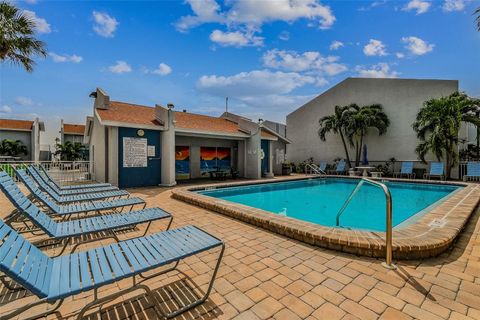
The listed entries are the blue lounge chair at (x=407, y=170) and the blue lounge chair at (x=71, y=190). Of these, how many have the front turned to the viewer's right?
1

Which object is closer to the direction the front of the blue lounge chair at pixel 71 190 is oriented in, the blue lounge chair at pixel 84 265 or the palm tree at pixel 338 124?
the palm tree

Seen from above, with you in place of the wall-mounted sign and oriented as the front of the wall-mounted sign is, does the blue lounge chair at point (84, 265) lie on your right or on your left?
on your right

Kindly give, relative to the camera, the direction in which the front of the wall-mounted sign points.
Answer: facing the viewer and to the right of the viewer

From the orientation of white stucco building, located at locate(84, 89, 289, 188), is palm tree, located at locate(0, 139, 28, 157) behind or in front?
behind

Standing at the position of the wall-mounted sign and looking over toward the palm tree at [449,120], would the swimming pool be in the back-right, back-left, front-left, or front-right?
front-right

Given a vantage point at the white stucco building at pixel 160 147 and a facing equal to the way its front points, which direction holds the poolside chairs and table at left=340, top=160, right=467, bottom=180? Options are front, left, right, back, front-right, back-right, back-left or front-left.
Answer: front-left

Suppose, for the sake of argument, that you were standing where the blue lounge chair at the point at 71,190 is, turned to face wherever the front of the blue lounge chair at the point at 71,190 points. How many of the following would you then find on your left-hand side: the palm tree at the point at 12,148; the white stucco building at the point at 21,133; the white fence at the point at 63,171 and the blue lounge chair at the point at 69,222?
3

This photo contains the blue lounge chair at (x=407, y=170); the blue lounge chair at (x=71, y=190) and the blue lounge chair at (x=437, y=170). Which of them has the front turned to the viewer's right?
the blue lounge chair at (x=71, y=190)

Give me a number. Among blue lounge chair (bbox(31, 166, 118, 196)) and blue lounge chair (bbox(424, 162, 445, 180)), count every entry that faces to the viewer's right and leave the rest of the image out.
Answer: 1

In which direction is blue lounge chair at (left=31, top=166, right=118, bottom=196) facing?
to the viewer's right

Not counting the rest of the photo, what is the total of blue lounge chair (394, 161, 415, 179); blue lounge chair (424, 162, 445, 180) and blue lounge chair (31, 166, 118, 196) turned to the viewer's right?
1

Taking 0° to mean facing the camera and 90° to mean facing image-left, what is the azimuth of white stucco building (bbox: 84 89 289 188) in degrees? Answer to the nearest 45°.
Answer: approximately 315°

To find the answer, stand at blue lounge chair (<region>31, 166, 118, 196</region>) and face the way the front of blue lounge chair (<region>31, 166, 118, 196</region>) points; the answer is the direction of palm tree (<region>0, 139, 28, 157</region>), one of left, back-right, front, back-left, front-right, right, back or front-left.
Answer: left
